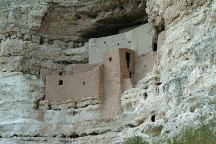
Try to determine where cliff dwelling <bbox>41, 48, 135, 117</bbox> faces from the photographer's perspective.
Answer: facing the viewer

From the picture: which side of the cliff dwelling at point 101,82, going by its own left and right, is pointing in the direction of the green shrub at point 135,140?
front

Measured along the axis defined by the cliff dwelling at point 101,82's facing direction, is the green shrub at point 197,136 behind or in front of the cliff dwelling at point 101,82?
in front
